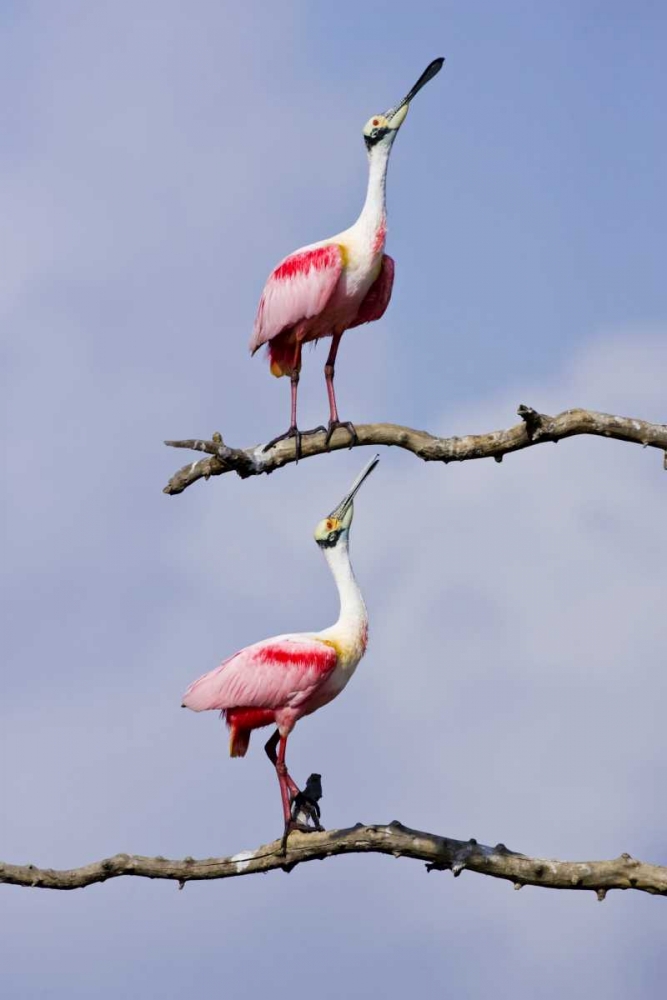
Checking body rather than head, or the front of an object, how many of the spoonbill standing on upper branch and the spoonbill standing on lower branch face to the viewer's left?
0

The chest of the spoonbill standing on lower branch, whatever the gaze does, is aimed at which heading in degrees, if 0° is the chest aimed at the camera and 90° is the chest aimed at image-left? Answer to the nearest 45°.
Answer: approximately 270°
